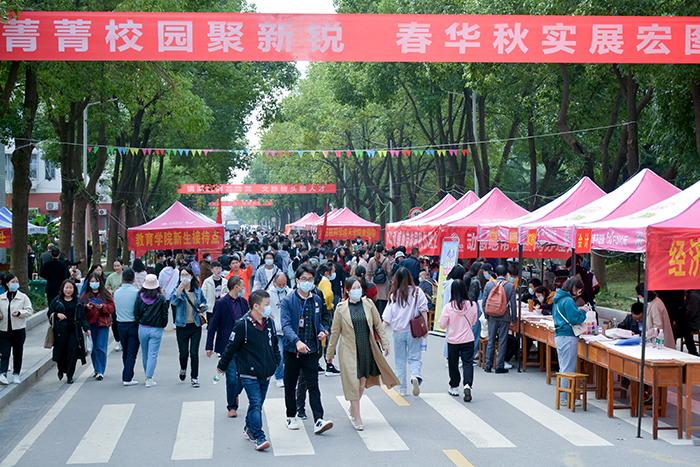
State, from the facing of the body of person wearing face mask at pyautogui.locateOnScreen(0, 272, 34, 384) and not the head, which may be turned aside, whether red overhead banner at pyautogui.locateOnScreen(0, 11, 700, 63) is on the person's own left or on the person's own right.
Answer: on the person's own left

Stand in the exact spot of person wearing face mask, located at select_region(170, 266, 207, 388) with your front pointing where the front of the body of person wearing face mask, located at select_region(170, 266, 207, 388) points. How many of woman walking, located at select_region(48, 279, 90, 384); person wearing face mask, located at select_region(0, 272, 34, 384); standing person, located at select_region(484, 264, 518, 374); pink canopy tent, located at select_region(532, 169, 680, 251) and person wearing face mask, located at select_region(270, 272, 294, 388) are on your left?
3

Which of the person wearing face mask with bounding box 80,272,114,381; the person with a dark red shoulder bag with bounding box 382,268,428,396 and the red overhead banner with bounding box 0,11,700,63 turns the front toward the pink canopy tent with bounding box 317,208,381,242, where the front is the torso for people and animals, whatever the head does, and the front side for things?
the person with a dark red shoulder bag

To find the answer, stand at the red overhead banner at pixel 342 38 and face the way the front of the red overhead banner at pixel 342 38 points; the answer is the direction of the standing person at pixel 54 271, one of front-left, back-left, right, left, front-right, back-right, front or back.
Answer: back-right

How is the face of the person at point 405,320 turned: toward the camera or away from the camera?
away from the camera

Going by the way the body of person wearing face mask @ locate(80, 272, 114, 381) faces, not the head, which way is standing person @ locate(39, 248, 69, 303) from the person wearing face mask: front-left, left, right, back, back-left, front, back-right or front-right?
back

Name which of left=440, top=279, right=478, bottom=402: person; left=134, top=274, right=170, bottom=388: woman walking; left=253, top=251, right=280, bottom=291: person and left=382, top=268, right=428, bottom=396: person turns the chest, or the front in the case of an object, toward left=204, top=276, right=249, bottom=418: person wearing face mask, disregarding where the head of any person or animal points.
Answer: left=253, top=251, right=280, bottom=291: person

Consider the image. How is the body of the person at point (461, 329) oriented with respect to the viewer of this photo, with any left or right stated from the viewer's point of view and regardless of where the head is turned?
facing away from the viewer

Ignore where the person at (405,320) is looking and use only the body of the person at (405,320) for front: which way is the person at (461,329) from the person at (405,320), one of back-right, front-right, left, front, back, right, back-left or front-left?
right

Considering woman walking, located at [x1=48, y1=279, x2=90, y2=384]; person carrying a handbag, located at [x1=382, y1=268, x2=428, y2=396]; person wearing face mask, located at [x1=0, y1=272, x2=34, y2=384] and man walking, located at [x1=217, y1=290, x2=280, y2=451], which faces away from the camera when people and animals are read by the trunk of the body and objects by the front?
the person carrying a handbag

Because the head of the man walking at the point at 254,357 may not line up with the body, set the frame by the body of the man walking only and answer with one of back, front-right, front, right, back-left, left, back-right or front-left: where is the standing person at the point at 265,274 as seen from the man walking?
back-left

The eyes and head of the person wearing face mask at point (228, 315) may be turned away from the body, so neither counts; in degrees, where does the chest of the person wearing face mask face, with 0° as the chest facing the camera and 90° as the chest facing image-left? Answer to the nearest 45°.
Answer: approximately 315°
